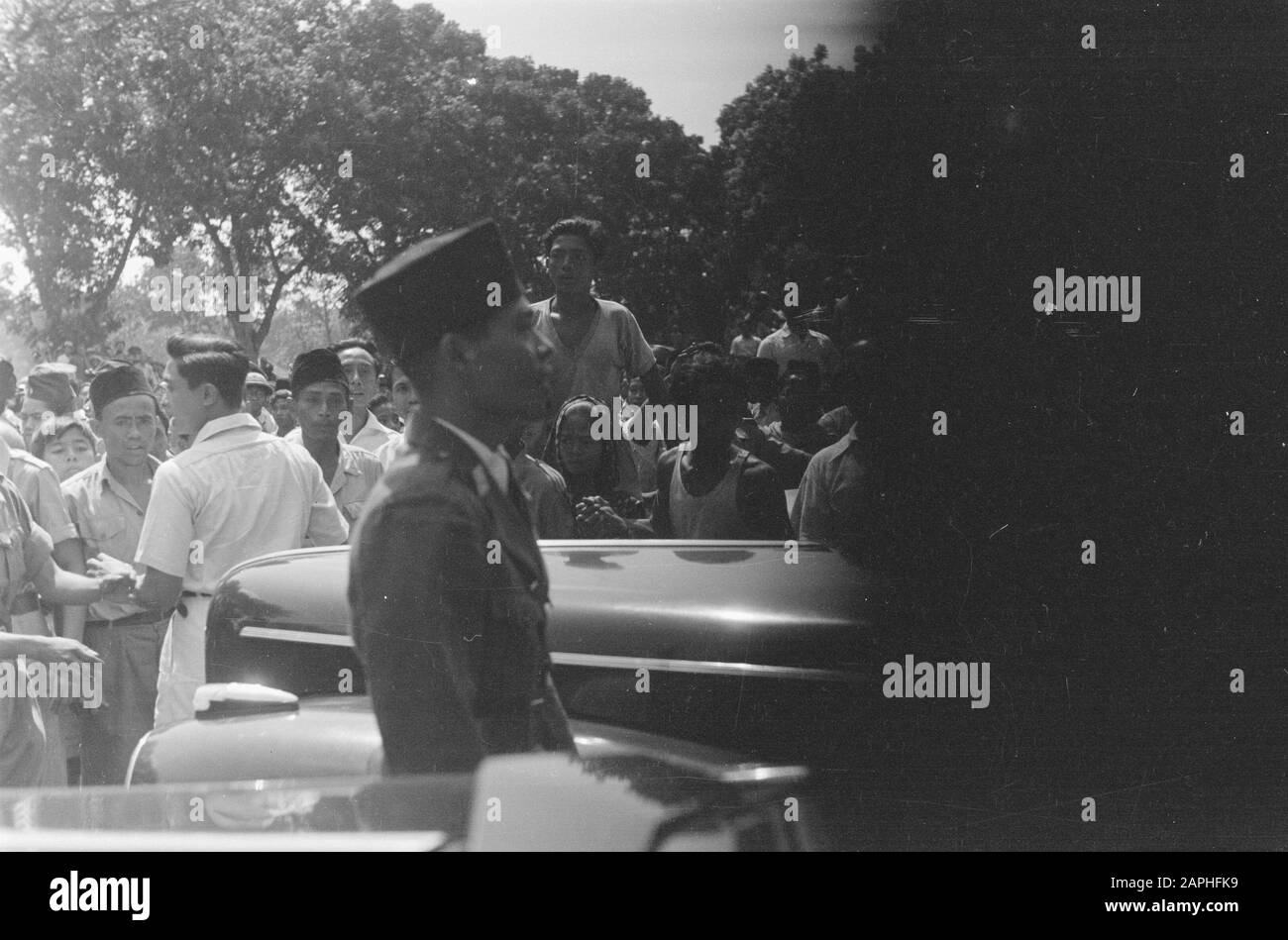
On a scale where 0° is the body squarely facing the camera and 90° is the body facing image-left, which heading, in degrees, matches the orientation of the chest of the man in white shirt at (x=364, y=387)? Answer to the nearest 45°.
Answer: approximately 0°

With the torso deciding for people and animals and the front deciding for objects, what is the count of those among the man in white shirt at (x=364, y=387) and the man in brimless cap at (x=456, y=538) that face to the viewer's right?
1

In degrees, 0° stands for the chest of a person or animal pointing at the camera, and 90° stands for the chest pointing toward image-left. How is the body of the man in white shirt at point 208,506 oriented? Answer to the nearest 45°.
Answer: approximately 135°

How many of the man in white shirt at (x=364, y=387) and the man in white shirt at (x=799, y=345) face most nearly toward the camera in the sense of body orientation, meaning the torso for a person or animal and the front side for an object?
2

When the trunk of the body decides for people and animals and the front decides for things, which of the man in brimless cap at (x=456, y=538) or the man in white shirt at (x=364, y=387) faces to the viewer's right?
the man in brimless cap

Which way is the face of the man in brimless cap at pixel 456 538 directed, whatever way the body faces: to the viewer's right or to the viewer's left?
to the viewer's right

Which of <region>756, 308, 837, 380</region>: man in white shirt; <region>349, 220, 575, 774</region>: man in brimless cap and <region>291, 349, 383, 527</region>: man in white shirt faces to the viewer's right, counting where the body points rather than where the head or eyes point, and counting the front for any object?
the man in brimless cap

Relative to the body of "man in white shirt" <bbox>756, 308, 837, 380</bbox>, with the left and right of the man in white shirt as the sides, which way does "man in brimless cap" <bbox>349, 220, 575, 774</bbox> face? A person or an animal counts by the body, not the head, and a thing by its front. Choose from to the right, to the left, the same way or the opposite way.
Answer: to the left

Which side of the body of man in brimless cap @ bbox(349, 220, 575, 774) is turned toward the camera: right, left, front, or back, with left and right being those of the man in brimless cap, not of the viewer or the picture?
right
